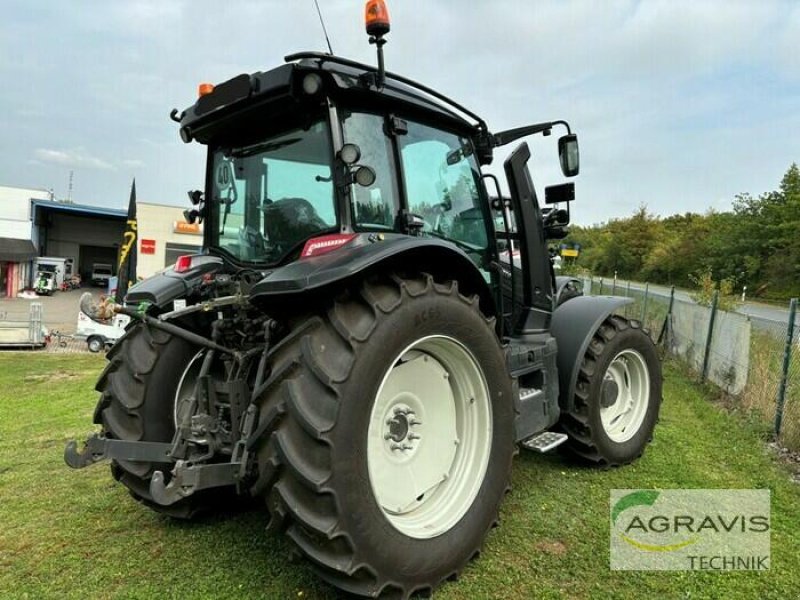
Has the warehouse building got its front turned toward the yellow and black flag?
yes

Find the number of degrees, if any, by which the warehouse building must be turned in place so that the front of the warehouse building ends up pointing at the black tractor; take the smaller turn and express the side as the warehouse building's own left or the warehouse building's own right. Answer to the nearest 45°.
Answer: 0° — it already faces it

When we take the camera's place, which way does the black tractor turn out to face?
facing away from the viewer and to the right of the viewer

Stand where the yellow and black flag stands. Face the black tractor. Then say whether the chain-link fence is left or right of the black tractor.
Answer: left

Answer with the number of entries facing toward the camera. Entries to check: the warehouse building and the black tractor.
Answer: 1

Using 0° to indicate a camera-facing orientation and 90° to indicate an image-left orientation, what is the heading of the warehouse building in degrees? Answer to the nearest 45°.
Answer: approximately 0°

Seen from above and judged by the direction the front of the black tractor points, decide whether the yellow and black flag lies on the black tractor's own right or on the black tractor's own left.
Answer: on the black tractor's own left

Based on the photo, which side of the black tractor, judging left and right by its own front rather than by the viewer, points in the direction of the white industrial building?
left
